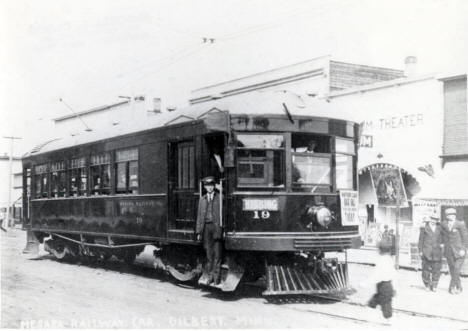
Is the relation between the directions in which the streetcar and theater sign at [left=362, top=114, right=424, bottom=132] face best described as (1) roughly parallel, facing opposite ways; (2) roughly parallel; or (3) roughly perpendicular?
roughly perpendicular

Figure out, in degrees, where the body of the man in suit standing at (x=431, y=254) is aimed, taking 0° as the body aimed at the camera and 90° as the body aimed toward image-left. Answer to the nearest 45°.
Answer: approximately 0°

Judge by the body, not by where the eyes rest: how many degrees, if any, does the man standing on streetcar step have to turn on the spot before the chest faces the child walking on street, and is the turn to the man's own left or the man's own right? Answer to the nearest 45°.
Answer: approximately 45° to the man's own left

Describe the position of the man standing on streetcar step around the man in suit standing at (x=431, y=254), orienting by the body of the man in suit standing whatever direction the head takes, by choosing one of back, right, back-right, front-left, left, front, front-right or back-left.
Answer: front-right

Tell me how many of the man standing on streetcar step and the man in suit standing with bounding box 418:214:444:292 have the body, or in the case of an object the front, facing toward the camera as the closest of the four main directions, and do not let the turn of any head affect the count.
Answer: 2

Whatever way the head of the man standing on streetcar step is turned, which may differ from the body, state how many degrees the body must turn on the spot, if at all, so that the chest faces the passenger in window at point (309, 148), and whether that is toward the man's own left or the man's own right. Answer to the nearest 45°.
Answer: approximately 90° to the man's own left

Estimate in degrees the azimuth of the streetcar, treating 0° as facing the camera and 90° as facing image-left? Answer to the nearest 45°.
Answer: approximately 315°

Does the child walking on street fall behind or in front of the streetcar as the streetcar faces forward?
in front
